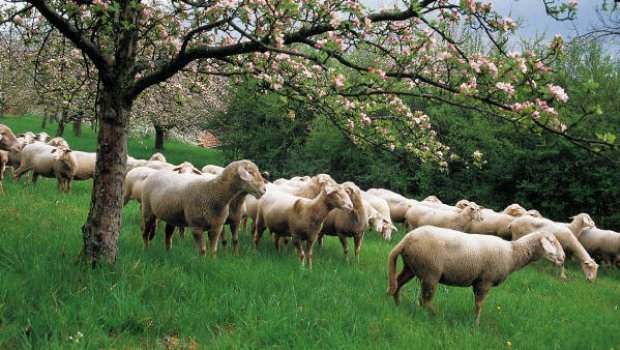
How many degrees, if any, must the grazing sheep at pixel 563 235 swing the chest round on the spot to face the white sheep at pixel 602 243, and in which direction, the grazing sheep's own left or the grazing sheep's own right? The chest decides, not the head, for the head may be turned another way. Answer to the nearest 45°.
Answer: approximately 45° to the grazing sheep's own left

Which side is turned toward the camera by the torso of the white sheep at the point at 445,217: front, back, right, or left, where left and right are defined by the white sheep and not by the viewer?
right

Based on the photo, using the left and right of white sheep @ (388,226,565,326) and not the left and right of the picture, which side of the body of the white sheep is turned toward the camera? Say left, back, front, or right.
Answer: right

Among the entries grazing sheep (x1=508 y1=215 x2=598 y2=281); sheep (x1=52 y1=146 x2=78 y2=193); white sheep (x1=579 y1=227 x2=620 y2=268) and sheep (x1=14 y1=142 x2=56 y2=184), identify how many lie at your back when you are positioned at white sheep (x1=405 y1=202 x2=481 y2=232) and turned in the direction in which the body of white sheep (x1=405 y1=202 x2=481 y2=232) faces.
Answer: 2

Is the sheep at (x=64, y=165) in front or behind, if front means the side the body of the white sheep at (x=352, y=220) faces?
behind

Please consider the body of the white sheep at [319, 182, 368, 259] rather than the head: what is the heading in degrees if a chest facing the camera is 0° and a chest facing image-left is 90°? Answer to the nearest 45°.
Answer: approximately 315°

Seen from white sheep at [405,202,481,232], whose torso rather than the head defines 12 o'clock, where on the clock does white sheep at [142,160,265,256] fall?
white sheep at [142,160,265,256] is roughly at 4 o'clock from white sheep at [405,202,481,232].

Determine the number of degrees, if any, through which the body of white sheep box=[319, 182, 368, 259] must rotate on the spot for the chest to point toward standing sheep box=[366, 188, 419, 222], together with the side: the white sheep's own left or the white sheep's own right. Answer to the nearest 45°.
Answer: approximately 135° to the white sheep's own left

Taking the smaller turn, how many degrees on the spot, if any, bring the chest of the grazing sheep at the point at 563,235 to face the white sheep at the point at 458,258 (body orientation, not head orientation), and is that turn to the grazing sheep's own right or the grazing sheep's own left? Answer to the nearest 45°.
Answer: approximately 90° to the grazing sheep's own right

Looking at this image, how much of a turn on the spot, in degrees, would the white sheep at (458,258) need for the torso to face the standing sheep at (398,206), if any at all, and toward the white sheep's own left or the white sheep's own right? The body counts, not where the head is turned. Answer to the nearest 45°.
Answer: approximately 90° to the white sheep's own left

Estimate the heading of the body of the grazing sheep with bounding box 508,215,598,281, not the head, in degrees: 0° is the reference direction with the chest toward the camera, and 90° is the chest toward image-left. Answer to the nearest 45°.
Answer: approximately 270°
